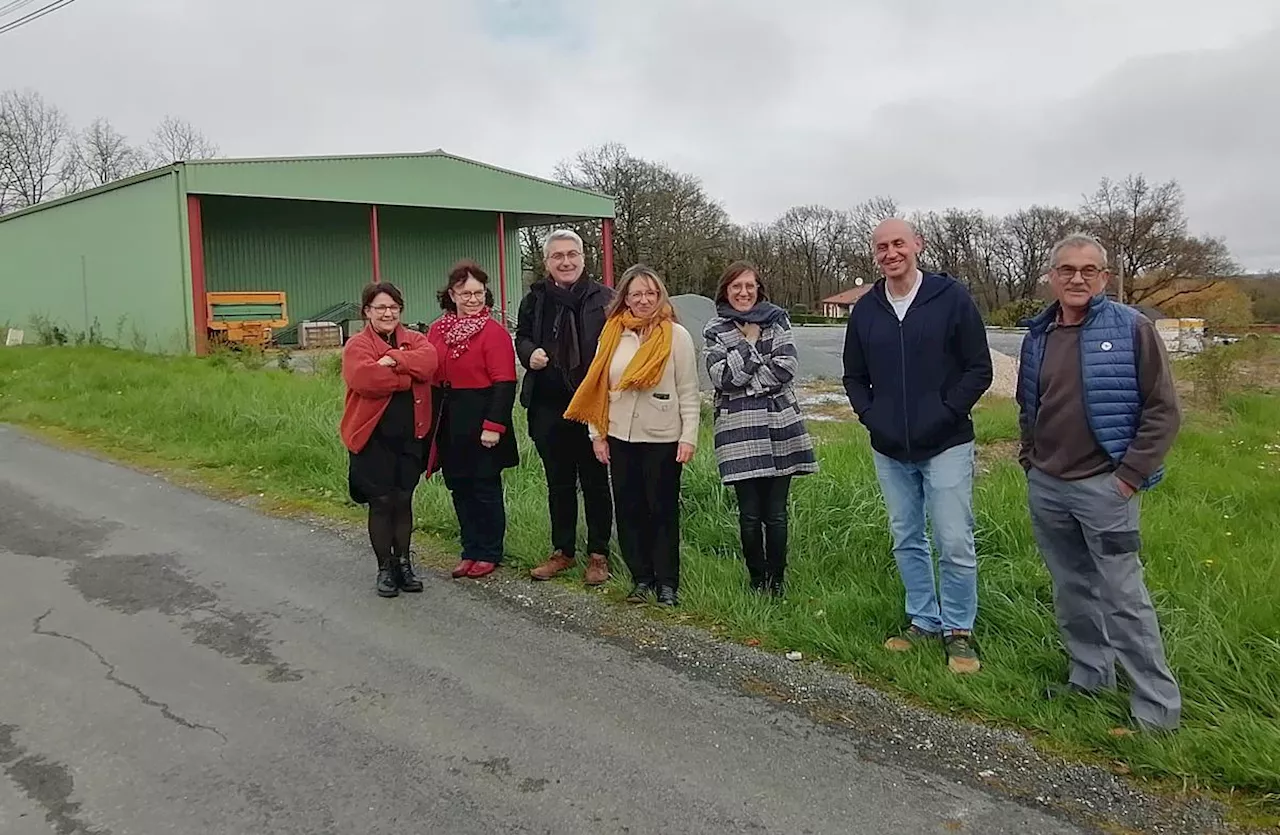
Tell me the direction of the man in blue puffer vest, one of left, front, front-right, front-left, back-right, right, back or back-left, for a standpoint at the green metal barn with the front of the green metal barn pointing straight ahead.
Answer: front-right

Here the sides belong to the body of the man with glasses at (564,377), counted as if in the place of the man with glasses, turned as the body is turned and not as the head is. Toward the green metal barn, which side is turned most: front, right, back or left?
back

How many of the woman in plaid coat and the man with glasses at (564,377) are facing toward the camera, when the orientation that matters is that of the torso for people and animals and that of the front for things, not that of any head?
2

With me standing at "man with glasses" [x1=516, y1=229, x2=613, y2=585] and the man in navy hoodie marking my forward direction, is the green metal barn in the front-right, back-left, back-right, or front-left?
back-left

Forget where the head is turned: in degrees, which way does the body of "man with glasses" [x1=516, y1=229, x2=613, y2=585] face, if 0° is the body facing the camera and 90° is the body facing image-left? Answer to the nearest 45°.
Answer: approximately 0°

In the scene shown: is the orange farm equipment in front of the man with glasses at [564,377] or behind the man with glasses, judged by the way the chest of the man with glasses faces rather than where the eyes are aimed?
behind

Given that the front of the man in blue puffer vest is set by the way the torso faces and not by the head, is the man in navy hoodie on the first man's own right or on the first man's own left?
on the first man's own right

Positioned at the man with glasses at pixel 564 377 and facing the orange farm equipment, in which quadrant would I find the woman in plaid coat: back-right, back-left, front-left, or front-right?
back-right
